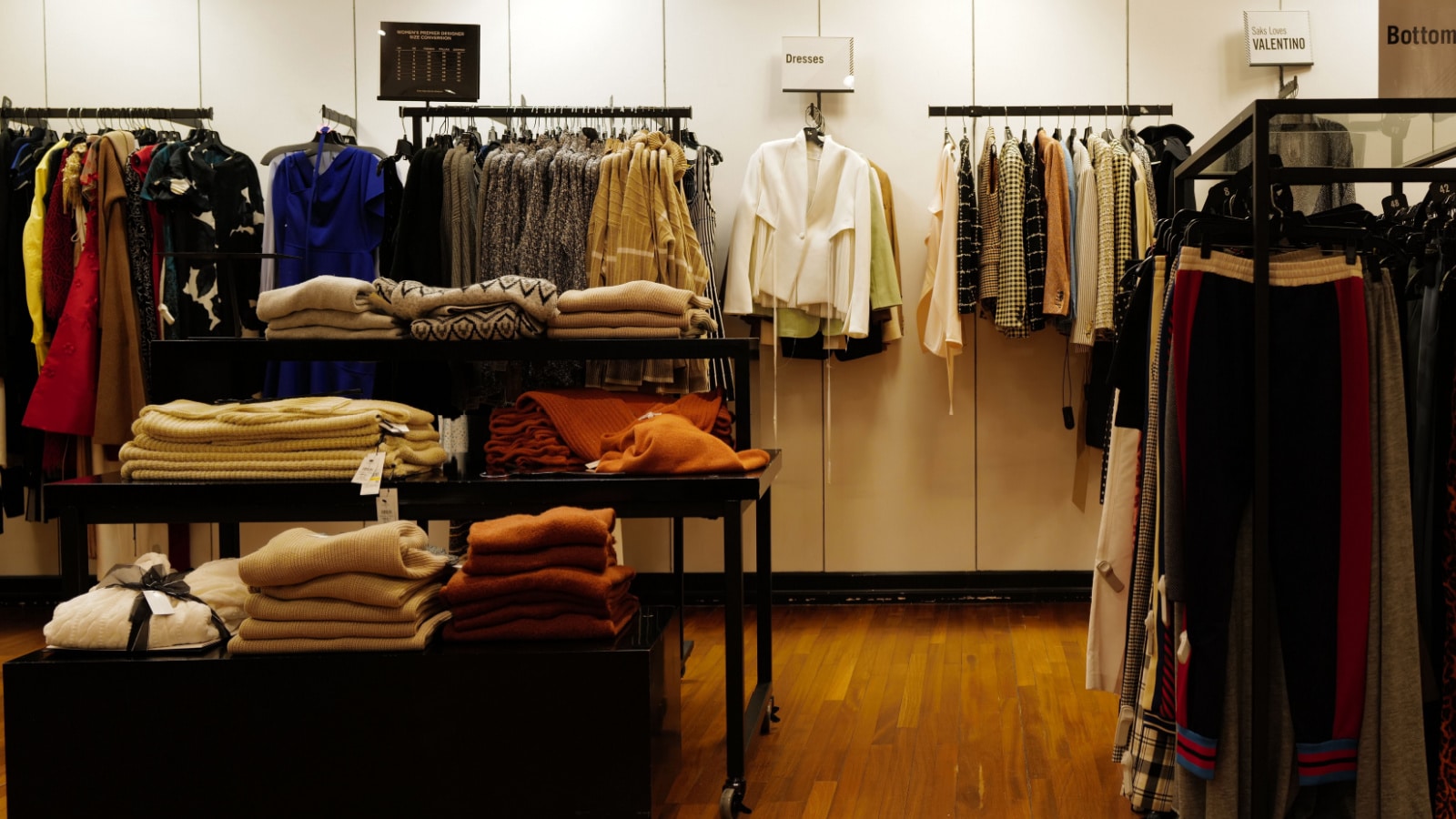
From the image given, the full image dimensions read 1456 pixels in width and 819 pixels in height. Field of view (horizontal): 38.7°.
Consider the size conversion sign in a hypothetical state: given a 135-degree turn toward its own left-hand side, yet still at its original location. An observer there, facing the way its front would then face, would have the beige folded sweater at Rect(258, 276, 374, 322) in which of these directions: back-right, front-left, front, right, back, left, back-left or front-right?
back-right

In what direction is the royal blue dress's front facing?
toward the camera

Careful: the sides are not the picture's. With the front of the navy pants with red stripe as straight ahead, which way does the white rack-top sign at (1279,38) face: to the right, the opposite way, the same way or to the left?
the same way

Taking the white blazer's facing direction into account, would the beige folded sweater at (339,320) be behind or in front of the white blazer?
in front

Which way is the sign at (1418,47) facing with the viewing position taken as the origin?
facing the viewer

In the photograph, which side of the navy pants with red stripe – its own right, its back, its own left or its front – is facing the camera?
front

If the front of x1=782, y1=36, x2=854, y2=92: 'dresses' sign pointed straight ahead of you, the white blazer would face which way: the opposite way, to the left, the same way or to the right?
the same way

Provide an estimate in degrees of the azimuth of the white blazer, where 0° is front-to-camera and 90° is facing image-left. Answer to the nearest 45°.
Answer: approximately 0°

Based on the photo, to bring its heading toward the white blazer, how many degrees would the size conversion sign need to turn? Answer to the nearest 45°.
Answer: approximately 90° to its left

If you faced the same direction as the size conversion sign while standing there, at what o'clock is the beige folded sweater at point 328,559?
The beige folded sweater is roughly at 12 o'clock from the size conversion sign.

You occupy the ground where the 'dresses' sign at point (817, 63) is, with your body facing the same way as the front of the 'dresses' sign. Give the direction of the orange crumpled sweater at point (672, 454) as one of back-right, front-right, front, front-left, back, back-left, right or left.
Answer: front

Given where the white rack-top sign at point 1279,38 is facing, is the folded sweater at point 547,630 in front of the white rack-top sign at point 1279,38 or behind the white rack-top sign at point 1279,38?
in front

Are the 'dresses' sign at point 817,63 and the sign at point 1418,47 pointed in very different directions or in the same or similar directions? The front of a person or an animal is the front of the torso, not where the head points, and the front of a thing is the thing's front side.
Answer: same or similar directions

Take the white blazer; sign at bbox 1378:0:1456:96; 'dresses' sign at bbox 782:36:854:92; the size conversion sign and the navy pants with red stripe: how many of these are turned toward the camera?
5
